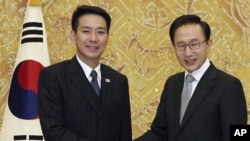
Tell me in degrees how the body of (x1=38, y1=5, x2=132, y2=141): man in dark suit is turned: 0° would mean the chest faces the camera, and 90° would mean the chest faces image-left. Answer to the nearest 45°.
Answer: approximately 315°

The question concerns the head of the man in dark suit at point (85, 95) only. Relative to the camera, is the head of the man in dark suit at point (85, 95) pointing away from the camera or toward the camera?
toward the camera

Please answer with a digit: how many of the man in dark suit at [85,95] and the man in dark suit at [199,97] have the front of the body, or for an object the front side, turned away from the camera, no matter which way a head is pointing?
0

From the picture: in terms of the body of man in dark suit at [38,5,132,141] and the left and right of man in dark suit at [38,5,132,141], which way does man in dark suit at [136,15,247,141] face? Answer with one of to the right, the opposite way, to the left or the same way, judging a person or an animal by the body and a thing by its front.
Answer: to the right

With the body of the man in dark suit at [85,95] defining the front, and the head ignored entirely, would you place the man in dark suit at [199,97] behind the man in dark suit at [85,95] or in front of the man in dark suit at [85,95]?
in front

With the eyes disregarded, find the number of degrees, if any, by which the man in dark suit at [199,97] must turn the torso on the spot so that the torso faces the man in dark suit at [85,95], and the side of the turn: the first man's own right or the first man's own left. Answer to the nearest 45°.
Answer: approximately 45° to the first man's own right

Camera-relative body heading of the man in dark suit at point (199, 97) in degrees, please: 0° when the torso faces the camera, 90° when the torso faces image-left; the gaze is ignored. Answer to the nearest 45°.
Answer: approximately 45°
